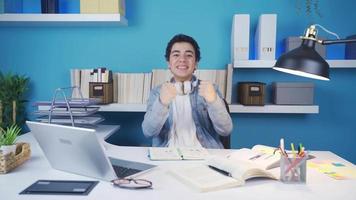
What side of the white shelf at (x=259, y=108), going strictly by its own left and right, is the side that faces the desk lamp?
front

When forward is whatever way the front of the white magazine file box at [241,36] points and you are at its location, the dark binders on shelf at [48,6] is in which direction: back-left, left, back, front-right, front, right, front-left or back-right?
right

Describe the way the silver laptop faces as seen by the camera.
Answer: facing away from the viewer and to the right of the viewer

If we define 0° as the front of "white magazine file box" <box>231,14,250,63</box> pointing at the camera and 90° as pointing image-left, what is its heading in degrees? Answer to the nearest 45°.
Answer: approximately 0°

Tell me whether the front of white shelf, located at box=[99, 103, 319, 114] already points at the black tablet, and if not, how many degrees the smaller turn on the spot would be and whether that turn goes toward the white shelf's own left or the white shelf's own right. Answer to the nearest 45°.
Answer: approximately 45° to the white shelf's own right

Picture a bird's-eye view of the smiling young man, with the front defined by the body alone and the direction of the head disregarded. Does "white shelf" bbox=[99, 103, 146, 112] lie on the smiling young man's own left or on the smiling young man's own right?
on the smiling young man's own right

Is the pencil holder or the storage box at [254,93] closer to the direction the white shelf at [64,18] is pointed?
the pencil holder

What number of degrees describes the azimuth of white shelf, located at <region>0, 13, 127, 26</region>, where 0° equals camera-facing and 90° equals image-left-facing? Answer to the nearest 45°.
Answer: approximately 0°
